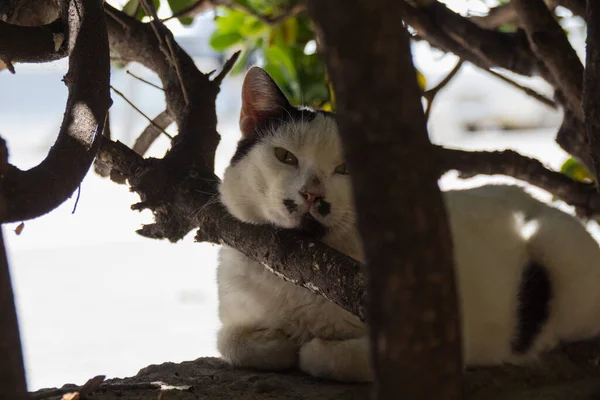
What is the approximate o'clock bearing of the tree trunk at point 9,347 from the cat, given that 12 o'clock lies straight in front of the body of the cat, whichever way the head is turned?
The tree trunk is roughly at 11 o'clock from the cat.

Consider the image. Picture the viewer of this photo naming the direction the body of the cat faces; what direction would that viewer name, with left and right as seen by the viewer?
facing the viewer and to the left of the viewer
